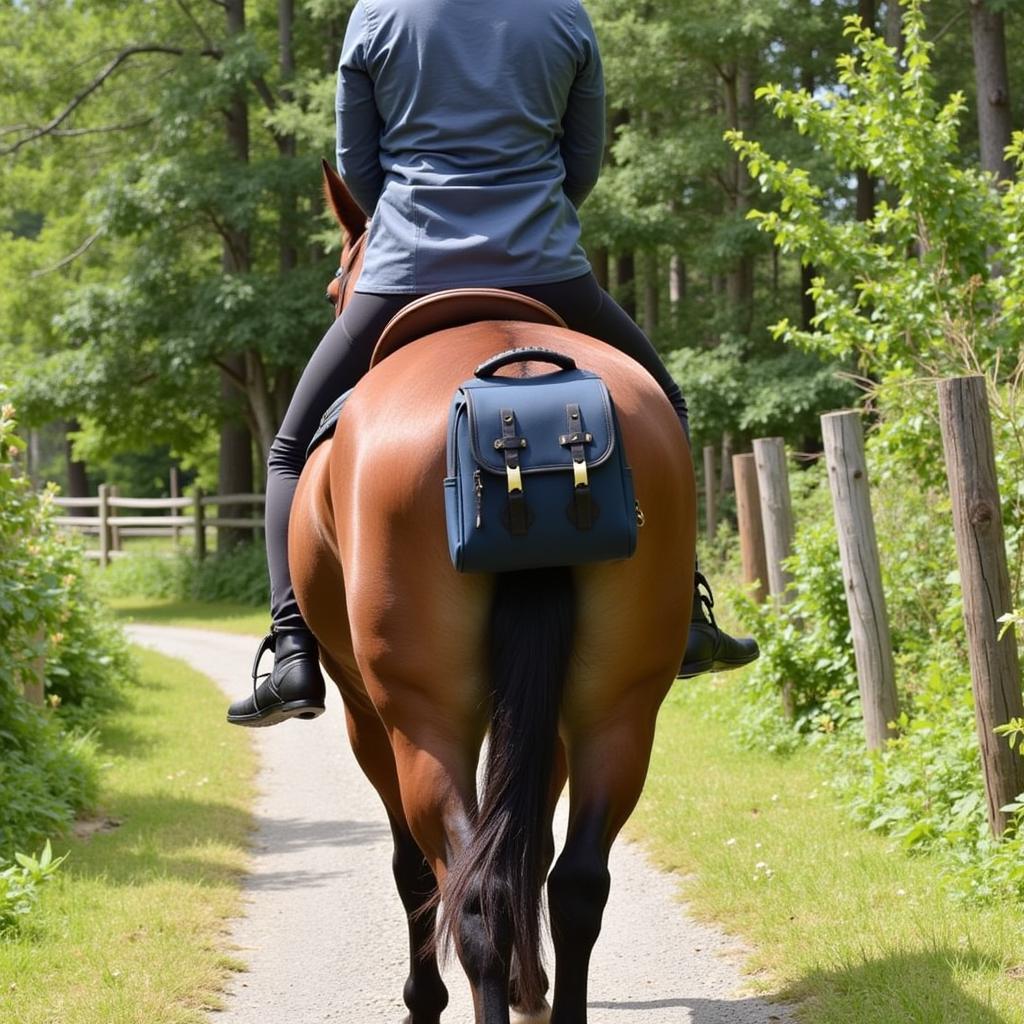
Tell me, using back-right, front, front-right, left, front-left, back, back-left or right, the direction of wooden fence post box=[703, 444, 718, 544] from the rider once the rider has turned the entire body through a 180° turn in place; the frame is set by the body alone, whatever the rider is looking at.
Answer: back

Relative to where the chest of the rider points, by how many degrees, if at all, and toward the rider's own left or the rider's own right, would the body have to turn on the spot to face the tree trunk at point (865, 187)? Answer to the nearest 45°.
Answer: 0° — they already face it

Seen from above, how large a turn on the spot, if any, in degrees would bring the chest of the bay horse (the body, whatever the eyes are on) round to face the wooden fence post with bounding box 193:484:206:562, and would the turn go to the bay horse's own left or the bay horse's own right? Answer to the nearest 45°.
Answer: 0° — it already faces it

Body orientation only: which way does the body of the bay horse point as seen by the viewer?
away from the camera

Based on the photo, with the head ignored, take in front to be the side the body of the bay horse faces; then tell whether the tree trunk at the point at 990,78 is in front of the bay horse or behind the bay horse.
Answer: in front

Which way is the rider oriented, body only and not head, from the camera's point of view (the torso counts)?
away from the camera

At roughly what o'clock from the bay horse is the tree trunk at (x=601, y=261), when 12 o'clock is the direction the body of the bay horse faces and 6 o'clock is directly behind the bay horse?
The tree trunk is roughly at 12 o'clock from the bay horse.

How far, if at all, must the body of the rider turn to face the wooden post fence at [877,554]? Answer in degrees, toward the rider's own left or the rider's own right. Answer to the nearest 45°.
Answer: approximately 45° to the rider's own right

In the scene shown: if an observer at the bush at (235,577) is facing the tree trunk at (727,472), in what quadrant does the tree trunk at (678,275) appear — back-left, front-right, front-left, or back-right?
front-left

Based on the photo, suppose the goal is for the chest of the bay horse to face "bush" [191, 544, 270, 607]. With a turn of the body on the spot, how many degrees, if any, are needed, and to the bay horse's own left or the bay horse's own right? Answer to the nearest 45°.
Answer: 0° — it already faces it

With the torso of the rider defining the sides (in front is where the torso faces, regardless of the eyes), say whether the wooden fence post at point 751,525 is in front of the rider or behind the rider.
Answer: in front

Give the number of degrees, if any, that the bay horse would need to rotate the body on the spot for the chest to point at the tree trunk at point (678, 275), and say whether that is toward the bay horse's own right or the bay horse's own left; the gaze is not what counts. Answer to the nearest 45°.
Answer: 0° — it already faces it

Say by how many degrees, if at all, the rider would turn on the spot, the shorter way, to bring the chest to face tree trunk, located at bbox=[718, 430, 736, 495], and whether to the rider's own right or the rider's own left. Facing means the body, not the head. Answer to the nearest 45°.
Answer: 0° — they already face it

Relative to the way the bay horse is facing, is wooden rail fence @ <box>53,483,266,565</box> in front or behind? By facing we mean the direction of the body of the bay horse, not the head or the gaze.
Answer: in front

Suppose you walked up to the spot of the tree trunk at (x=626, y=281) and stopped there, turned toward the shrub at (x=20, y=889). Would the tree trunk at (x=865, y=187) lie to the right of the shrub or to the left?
left

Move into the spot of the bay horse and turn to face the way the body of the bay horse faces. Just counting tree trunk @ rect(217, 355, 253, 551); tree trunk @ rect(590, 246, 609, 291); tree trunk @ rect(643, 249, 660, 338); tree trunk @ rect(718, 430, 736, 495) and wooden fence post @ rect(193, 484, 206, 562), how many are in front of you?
5

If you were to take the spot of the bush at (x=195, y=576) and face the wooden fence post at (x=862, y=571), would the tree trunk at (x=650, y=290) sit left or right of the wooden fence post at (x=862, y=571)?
left
